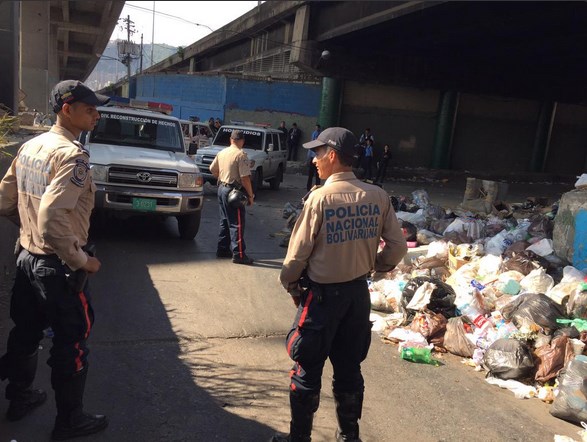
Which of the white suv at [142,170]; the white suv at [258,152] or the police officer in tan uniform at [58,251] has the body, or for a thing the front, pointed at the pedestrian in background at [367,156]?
the police officer in tan uniform

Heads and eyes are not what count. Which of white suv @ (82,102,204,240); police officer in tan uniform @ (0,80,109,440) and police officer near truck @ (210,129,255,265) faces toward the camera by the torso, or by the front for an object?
the white suv

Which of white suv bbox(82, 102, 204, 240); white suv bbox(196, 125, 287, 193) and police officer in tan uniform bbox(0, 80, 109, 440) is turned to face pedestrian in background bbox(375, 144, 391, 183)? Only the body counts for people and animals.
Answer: the police officer in tan uniform

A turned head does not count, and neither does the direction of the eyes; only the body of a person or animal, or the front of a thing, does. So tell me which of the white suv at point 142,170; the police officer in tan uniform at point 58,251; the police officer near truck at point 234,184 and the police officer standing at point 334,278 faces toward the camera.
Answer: the white suv

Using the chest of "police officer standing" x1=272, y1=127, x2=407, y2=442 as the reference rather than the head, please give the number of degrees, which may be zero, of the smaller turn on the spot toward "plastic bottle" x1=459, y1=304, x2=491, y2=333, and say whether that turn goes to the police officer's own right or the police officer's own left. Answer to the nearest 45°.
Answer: approximately 90° to the police officer's own right

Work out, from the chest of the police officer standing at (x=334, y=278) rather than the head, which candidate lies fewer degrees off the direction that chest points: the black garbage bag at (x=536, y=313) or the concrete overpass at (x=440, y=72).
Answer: the concrete overpass

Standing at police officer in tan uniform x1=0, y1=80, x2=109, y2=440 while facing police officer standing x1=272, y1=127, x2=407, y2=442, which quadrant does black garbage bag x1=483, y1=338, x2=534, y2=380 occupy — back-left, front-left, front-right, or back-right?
front-left

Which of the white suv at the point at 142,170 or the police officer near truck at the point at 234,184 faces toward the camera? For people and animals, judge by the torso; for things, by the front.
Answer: the white suv

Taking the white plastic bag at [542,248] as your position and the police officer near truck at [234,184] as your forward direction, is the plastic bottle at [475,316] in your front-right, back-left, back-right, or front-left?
front-left

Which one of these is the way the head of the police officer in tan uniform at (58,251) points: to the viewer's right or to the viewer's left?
to the viewer's right

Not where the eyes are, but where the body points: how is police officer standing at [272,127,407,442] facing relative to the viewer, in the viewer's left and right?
facing away from the viewer and to the left of the viewer

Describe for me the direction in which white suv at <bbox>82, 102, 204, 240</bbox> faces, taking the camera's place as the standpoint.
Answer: facing the viewer
